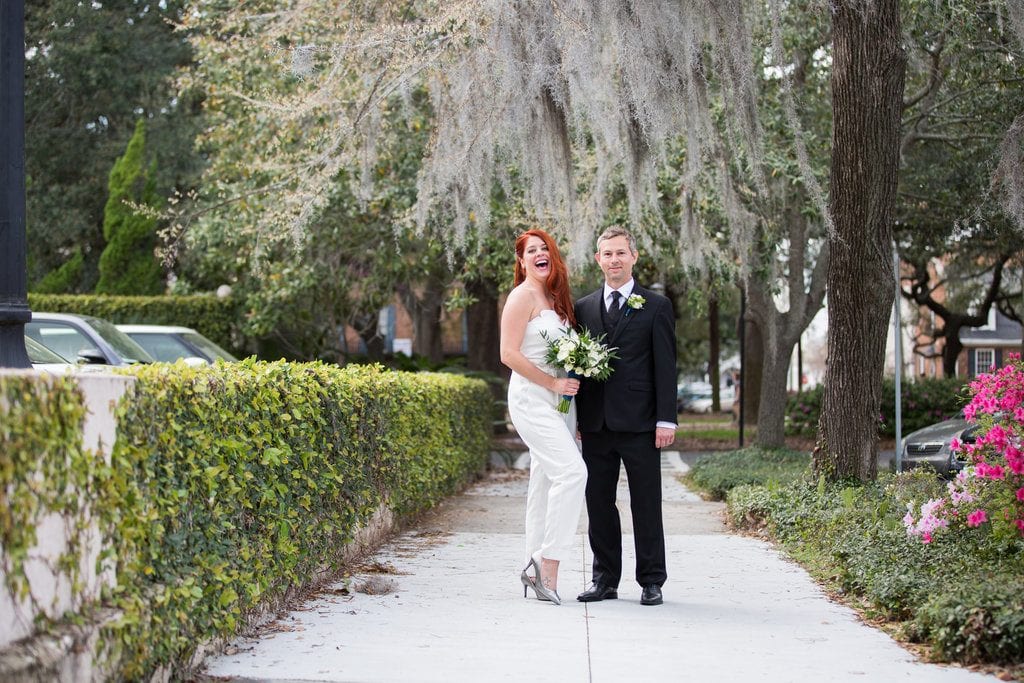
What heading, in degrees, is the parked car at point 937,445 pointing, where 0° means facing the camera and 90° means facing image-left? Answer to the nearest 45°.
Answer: approximately 45°

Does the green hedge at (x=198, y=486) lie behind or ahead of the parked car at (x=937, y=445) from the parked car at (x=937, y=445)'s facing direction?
ahead

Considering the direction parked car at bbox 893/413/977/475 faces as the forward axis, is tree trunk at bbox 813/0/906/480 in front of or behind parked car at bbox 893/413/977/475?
in front

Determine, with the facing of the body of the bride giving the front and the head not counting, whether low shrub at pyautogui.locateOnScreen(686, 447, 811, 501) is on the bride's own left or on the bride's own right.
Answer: on the bride's own left

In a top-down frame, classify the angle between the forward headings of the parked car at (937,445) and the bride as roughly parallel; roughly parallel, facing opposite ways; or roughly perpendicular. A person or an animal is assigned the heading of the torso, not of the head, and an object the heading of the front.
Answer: roughly perpendicular

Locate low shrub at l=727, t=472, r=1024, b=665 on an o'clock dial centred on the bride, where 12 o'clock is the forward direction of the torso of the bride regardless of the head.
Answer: The low shrub is roughly at 11 o'clock from the bride.

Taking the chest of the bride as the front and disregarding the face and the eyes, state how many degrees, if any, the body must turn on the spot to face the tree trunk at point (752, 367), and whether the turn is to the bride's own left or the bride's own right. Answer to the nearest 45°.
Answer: approximately 135° to the bride's own left

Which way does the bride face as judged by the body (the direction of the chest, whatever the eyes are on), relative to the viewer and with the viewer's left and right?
facing the viewer and to the right of the viewer

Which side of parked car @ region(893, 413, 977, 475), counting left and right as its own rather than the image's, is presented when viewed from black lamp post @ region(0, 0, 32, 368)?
front

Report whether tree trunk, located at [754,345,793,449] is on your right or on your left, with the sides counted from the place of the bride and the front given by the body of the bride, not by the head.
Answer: on your left

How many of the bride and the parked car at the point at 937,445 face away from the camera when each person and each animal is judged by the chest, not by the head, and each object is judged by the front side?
0
